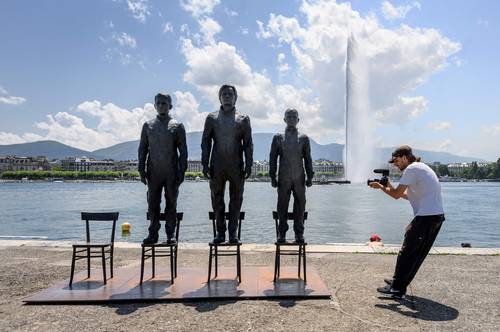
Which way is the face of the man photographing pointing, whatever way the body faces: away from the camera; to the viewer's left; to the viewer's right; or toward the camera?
to the viewer's left

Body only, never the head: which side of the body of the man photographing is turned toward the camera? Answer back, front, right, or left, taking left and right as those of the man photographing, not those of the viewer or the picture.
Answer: left

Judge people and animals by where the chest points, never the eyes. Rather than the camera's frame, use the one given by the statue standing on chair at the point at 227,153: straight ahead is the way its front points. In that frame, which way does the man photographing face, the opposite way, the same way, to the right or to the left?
to the right

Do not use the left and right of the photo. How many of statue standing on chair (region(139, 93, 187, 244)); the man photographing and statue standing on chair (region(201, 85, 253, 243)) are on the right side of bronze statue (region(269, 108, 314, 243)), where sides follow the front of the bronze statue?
2

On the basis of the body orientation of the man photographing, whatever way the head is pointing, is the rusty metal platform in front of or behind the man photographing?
in front

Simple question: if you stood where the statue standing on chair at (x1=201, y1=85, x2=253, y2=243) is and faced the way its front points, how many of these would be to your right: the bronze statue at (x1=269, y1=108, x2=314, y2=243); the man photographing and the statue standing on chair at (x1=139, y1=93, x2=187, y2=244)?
1

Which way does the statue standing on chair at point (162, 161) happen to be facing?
toward the camera

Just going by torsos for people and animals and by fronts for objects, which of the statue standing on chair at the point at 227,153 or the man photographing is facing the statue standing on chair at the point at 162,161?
the man photographing

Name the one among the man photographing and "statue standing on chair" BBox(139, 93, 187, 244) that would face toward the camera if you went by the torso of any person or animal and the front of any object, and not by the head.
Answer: the statue standing on chair

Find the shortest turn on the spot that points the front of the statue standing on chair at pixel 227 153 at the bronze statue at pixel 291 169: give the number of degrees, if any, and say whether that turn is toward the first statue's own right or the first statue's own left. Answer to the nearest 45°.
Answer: approximately 90° to the first statue's own left

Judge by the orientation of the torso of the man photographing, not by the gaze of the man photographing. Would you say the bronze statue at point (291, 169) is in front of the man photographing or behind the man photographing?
in front

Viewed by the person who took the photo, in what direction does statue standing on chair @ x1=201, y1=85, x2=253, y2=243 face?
facing the viewer

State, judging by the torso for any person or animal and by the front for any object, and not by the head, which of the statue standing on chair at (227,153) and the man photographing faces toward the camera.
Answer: the statue standing on chair

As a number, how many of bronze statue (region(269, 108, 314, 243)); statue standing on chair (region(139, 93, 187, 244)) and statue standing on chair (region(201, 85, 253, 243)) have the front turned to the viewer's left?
0

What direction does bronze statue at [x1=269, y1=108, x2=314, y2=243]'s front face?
toward the camera
